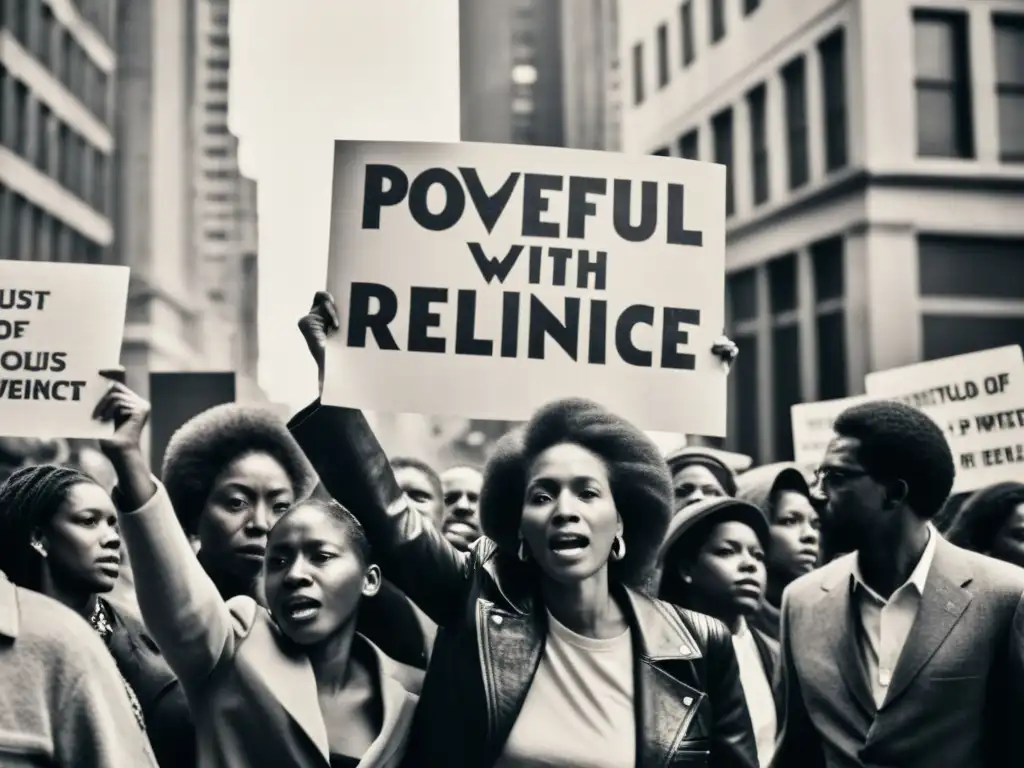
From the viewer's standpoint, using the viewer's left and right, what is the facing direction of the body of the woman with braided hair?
facing the viewer and to the right of the viewer

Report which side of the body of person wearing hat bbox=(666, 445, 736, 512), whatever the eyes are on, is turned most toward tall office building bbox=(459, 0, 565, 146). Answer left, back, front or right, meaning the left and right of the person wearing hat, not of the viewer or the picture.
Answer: back

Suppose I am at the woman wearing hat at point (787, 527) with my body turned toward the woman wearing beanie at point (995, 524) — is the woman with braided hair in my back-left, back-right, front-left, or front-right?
back-right

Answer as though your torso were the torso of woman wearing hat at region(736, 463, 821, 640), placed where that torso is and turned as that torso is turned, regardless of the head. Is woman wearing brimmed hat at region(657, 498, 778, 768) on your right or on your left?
on your right

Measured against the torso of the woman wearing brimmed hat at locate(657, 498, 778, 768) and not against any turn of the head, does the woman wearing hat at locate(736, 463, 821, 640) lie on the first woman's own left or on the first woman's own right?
on the first woman's own left

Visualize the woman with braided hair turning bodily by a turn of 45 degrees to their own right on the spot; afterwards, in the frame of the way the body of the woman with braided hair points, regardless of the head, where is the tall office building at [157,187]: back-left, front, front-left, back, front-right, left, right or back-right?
back

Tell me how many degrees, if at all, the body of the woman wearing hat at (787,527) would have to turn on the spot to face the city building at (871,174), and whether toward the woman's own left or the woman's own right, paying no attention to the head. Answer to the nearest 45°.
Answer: approximately 135° to the woman's own left

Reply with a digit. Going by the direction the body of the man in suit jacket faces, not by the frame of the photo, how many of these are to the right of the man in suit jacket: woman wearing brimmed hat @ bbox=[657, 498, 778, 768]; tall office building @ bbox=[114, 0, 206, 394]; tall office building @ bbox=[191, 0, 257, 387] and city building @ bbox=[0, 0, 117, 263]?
4

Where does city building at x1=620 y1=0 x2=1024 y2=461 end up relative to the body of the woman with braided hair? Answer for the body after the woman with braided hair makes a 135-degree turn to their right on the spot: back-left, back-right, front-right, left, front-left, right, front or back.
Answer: back-right

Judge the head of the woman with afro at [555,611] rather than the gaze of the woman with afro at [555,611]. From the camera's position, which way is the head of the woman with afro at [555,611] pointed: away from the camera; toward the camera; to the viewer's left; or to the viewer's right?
toward the camera

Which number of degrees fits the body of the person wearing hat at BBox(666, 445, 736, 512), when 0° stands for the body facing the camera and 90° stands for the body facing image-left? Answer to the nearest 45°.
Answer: approximately 0°

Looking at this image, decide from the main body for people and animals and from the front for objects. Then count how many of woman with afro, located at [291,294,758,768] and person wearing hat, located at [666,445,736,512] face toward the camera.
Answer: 2

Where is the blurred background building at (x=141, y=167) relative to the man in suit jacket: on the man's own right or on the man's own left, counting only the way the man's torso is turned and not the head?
on the man's own right

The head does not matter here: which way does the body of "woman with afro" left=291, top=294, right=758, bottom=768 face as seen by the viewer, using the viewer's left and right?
facing the viewer

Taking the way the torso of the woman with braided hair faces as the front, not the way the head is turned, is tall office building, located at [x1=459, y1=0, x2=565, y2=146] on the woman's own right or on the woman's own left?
on the woman's own left

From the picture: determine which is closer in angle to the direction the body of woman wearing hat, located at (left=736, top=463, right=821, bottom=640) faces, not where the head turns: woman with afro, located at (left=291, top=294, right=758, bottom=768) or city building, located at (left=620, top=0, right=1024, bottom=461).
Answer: the woman with afro
